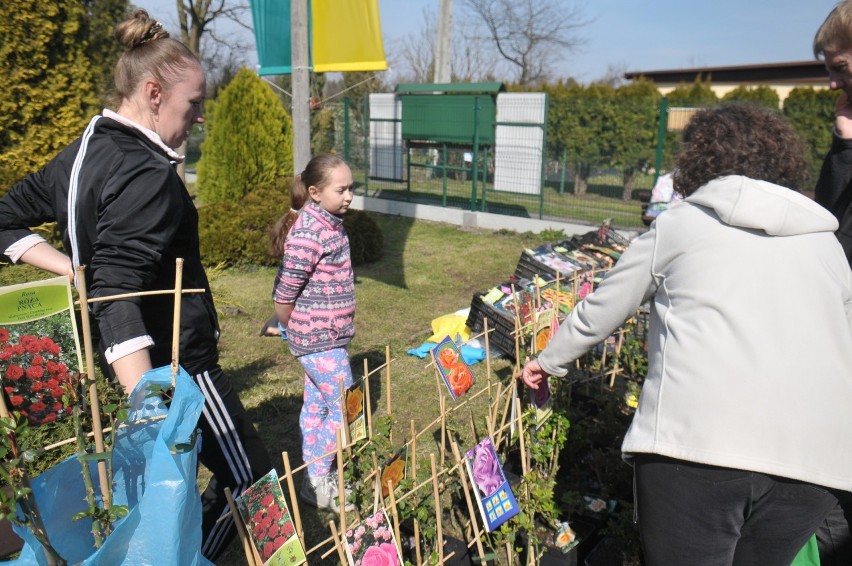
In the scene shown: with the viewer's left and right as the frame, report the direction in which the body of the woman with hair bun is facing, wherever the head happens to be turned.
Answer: facing to the right of the viewer

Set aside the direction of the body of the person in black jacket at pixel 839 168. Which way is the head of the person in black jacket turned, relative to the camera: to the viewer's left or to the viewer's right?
to the viewer's left

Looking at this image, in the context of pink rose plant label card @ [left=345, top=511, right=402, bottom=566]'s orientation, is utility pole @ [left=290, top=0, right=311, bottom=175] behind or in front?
behind

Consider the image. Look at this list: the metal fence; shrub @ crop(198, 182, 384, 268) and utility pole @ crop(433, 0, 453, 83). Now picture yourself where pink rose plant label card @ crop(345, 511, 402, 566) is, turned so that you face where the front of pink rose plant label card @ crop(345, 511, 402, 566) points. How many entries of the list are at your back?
3

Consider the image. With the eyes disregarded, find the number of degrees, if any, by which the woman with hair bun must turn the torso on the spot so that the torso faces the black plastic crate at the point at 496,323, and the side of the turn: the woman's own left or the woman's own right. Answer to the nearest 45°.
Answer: approximately 45° to the woman's own left

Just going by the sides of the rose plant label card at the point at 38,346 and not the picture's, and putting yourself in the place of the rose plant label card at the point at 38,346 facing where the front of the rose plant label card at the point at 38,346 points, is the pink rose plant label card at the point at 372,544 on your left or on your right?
on your left

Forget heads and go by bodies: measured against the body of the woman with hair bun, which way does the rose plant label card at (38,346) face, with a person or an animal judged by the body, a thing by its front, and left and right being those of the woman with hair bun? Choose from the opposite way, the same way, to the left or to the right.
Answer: to the right

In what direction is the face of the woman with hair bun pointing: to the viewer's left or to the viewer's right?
to the viewer's right

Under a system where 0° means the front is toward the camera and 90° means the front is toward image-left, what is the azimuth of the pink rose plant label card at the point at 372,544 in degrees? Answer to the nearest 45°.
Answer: approximately 0°
